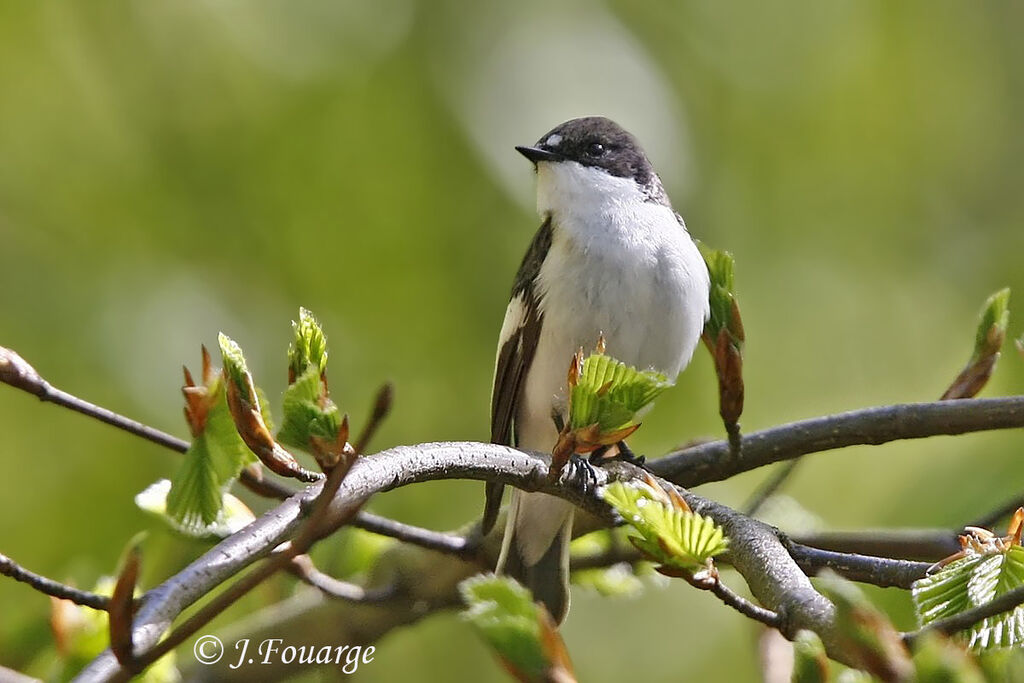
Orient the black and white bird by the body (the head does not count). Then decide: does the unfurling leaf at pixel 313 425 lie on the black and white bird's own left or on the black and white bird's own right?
on the black and white bird's own right

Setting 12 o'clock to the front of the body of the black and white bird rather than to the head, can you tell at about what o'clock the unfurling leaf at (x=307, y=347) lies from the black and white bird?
The unfurling leaf is roughly at 2 o'clock from the black and white bird.

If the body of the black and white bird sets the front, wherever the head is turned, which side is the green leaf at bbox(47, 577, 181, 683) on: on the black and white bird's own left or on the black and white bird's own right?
on the black and white bird's own right

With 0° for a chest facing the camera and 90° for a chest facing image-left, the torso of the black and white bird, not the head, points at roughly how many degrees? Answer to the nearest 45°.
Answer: approximately 315°

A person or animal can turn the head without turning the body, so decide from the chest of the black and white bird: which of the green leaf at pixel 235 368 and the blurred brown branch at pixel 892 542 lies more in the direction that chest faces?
the blurred brown branch

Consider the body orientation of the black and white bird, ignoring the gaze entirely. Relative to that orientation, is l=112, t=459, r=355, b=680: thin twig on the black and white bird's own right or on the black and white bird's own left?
on the black and white bird's own right
